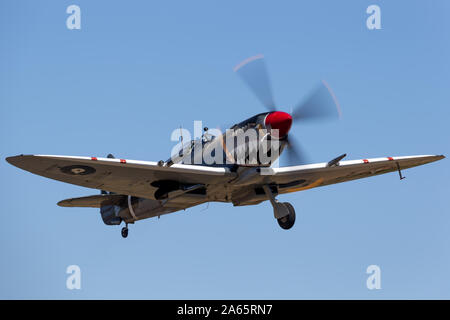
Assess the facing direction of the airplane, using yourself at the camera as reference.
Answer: facing the viewer and to the right of the viewer
